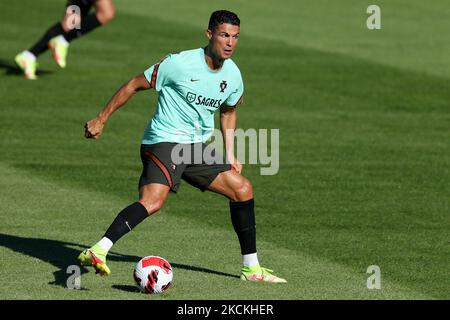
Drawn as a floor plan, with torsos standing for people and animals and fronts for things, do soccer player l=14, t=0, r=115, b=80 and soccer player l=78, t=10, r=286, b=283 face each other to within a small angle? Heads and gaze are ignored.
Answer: no

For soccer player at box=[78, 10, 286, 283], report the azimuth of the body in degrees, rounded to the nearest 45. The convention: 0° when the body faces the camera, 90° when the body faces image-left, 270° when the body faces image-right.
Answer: approximately 315°

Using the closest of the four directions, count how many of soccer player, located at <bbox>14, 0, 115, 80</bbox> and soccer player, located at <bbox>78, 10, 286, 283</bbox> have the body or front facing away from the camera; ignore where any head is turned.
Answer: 0

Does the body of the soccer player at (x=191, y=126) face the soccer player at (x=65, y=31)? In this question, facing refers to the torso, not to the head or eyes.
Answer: no
